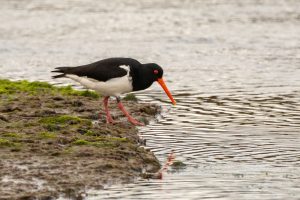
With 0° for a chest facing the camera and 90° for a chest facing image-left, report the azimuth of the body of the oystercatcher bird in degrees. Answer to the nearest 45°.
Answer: approximately 270°
